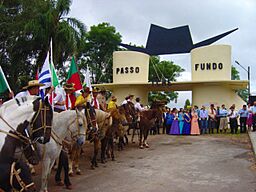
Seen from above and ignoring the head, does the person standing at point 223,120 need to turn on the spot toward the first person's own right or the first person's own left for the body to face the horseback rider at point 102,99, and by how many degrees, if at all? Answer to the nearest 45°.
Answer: approximately 45° to the first person's own right

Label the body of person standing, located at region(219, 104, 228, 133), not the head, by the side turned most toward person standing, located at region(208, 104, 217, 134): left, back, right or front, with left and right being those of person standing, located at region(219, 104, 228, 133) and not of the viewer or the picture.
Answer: right

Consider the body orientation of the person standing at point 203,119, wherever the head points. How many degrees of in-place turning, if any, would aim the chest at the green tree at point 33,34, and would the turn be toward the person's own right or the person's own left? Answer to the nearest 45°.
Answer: approximately 90° to the person's own right
